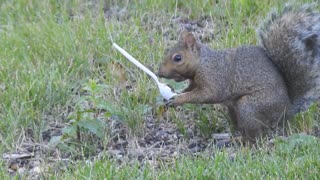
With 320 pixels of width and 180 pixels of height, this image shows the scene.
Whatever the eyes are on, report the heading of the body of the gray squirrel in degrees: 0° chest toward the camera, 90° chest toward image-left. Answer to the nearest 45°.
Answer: approximately 90°
